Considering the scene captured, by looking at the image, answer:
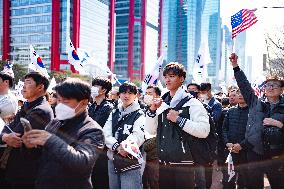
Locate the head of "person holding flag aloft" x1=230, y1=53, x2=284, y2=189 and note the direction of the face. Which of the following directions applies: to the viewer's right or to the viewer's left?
to the viewer's left

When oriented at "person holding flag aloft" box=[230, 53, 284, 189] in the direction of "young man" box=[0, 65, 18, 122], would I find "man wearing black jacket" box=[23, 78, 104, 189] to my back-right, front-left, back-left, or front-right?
front-left

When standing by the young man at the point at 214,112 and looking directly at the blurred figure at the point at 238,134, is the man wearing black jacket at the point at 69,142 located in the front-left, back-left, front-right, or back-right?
front-right

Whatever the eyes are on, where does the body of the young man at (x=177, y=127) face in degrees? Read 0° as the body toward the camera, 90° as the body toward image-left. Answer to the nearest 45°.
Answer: approximately 45°

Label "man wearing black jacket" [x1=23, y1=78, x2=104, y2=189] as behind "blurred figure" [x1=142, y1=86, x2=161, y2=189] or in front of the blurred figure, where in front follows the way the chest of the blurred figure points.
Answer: in front

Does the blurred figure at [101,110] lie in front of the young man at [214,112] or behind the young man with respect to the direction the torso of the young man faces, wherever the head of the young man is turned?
in front

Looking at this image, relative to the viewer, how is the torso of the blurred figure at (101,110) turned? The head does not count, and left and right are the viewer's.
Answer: facing the viewer and to the left of the viewer

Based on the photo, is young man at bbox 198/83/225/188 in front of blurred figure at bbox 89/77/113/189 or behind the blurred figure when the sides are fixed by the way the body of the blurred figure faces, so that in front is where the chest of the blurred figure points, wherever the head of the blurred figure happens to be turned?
behind
